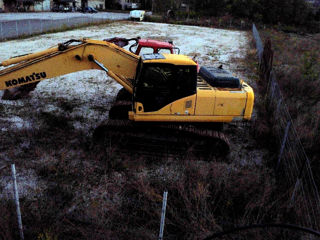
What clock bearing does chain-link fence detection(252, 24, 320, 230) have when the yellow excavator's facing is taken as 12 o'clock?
The chain-link fence is roughly at 7 o'clock from the yellow excavator.

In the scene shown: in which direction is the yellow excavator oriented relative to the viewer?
to the viewer's left
